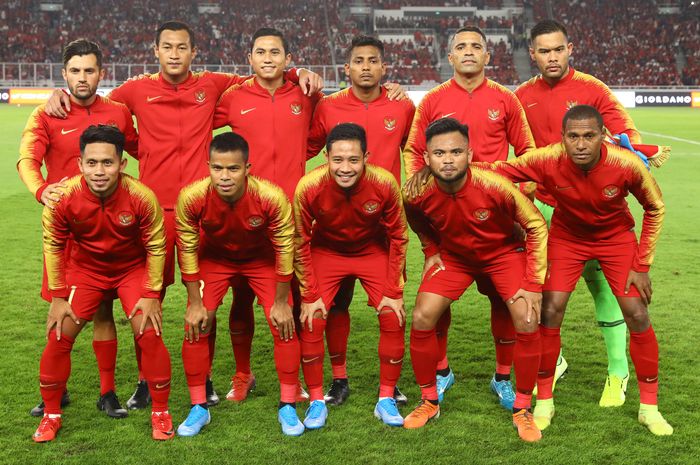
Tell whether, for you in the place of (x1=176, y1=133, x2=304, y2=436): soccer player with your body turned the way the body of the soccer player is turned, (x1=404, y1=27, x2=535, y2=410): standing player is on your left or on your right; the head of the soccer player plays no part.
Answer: on your left

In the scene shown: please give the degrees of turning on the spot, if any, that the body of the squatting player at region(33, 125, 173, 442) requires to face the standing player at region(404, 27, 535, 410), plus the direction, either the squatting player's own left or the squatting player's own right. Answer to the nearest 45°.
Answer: approximately 90° to the squatting player's own left

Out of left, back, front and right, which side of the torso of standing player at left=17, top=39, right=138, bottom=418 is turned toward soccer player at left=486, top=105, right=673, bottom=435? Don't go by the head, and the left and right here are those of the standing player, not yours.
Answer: left

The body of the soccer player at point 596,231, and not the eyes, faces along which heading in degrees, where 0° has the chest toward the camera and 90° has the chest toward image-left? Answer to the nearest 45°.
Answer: approximately 0°

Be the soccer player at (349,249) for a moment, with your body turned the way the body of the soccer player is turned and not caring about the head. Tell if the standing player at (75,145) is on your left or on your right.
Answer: on your right
